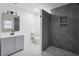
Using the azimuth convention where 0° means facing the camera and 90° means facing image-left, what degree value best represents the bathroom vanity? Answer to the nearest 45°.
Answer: approximately 315°
